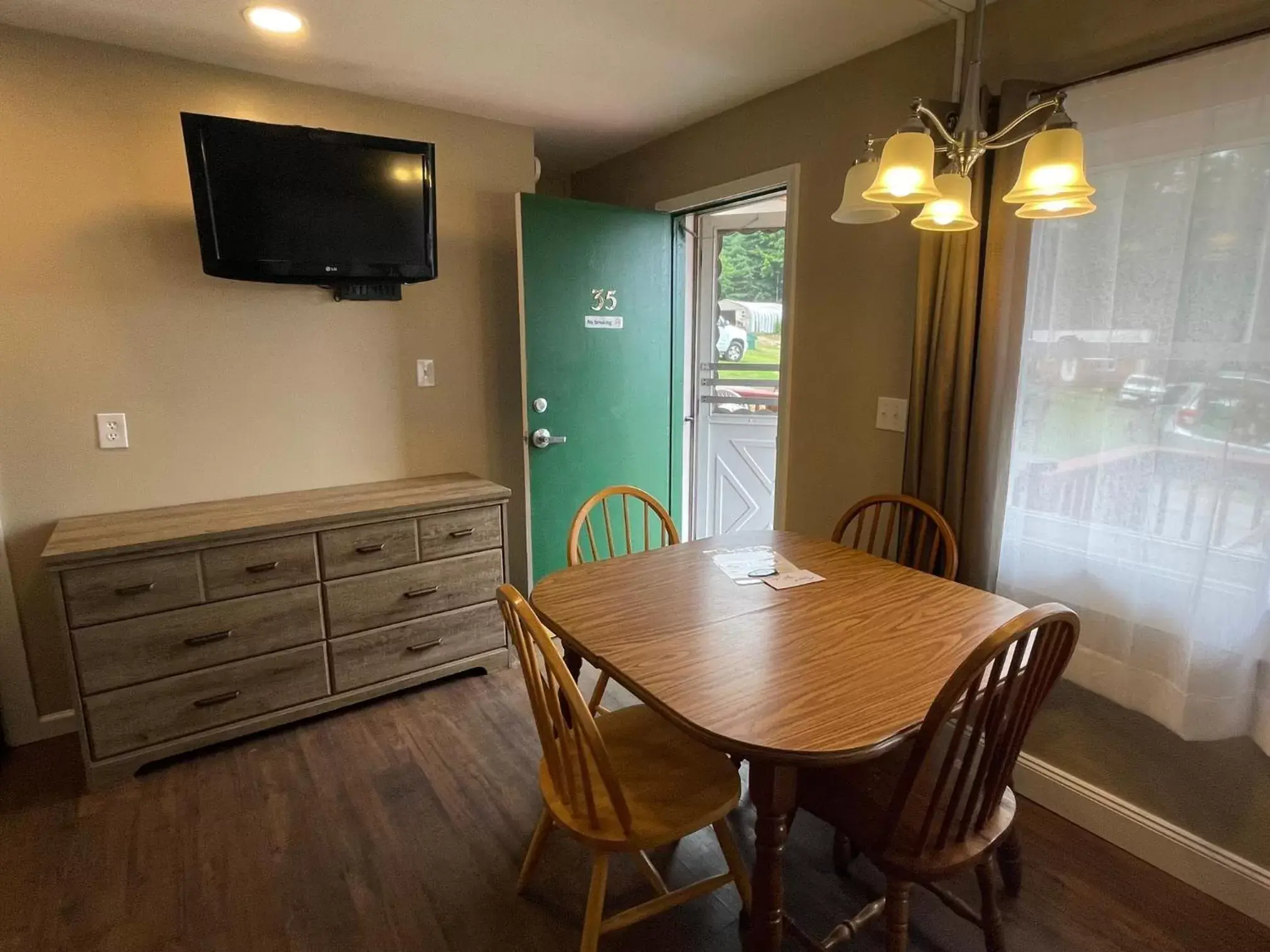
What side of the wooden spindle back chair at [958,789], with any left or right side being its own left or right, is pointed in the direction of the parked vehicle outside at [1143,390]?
right

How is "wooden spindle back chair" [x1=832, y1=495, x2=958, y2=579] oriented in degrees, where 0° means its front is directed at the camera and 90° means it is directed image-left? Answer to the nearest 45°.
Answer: approximately 45°

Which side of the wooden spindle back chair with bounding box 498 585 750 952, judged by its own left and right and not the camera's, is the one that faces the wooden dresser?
left

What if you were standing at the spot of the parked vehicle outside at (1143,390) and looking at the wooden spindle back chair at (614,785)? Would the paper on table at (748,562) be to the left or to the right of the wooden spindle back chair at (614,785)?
right

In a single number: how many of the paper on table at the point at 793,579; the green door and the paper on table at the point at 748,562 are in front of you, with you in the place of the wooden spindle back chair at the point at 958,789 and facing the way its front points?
3

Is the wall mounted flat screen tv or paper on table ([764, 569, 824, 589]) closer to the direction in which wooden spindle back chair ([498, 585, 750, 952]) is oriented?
the paper on table

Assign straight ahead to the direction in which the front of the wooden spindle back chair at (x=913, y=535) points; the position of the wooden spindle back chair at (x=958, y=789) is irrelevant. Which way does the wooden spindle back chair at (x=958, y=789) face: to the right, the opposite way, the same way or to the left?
to the right

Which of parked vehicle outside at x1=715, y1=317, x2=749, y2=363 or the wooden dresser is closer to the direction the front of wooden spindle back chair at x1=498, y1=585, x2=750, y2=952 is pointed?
the parked vehicle outside

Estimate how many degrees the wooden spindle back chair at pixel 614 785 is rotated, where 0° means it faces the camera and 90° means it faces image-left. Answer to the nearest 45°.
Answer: approximately 225°

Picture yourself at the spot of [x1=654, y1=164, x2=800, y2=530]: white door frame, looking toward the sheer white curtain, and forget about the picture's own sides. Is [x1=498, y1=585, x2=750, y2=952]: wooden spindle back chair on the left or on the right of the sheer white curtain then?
right

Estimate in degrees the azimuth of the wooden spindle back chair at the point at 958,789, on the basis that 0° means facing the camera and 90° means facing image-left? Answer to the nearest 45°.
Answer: approximately 135°

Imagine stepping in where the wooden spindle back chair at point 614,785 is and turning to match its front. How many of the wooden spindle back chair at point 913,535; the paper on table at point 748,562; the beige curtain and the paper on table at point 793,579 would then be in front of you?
4
